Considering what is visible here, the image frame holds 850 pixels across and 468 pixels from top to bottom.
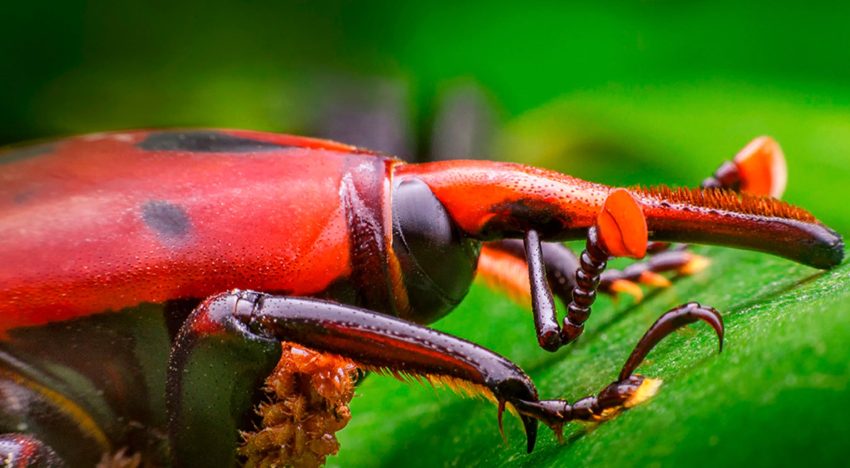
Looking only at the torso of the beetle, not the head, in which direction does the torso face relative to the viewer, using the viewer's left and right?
facing to the right of the viewer
